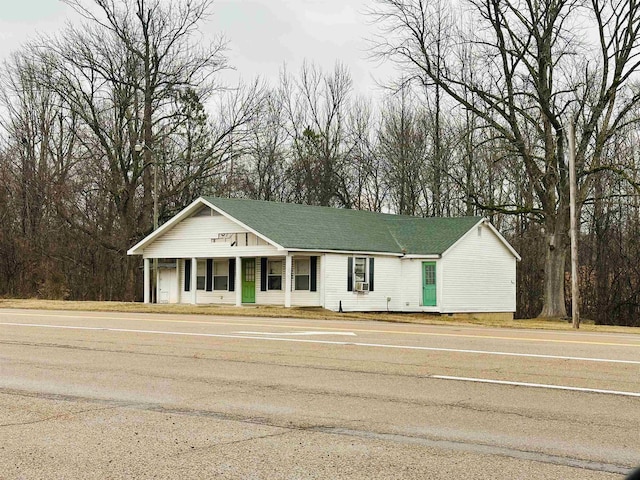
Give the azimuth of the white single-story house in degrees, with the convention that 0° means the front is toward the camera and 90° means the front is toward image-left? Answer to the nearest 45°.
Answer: approximately 45°
